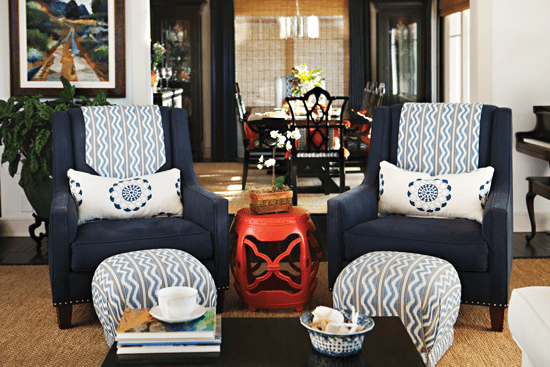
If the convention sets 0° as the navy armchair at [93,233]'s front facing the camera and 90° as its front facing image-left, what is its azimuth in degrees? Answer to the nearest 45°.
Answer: approximately 315°

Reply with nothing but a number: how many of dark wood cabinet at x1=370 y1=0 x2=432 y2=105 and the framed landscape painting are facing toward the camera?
2

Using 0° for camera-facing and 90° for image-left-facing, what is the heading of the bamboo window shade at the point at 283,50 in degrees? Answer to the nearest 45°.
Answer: approximately 0°

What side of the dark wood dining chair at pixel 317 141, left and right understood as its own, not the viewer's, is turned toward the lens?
back

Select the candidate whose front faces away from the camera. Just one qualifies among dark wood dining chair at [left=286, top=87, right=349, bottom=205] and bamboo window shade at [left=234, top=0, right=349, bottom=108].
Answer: the dark wood dining chair
